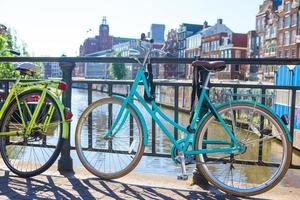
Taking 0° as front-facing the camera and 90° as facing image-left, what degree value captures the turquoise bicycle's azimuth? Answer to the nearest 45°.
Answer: approximately 90°

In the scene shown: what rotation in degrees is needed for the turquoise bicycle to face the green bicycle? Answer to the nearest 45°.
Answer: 0° — it already faces it

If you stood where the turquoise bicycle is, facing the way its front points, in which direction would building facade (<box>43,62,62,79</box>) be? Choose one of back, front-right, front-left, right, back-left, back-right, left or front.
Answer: front-right

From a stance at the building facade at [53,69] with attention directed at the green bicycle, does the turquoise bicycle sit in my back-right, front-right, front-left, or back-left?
front-left

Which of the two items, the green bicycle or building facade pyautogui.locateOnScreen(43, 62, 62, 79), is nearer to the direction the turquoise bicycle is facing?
the green bicycle
